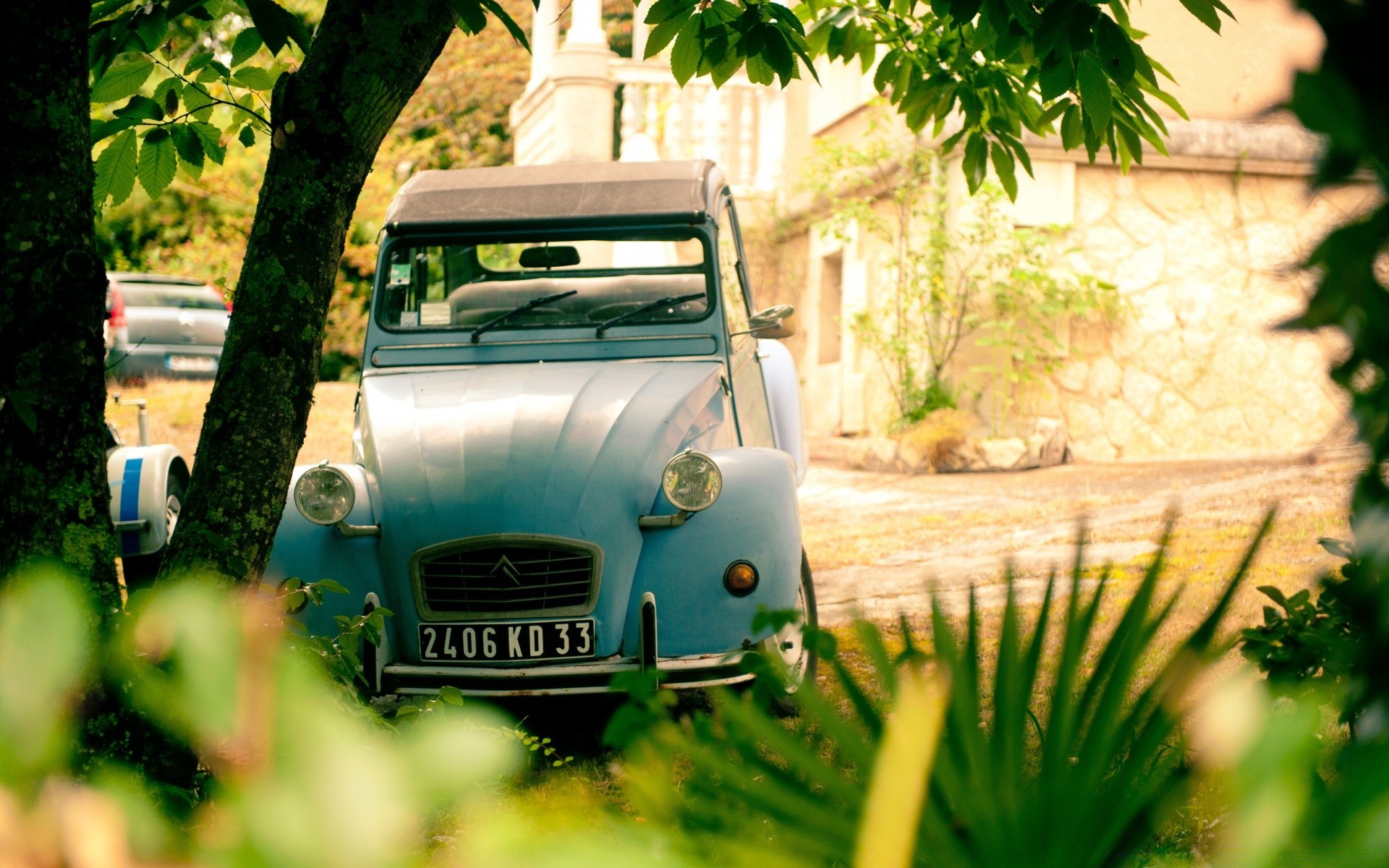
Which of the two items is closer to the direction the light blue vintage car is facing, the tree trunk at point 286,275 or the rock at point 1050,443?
the tree trunk

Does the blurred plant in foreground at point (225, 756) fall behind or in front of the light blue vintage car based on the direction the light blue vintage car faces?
in front

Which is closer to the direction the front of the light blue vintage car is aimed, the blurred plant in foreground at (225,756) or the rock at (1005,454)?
the blurred plant in foreground

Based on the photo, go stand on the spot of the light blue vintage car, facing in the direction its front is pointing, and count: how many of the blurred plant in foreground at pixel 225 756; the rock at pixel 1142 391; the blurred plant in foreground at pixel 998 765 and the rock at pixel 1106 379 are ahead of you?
2

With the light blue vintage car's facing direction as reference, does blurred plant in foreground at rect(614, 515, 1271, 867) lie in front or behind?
in front

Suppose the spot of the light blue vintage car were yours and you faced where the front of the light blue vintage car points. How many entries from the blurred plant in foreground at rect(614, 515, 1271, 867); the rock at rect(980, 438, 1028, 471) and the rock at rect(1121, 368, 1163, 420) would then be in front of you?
1

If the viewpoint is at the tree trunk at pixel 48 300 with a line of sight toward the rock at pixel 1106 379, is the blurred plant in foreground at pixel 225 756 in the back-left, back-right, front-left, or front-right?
back-right

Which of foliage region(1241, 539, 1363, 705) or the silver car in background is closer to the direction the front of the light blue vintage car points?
the foliage

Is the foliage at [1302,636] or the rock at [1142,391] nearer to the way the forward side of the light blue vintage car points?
the foliage

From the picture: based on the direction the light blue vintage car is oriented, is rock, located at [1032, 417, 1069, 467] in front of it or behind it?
behind

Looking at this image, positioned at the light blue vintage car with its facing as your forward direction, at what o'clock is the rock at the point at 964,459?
The rock is roughly at 7 o'clock from the light blue vintage car.

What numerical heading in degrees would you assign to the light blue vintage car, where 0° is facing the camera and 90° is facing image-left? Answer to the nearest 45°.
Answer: approximately 0°
